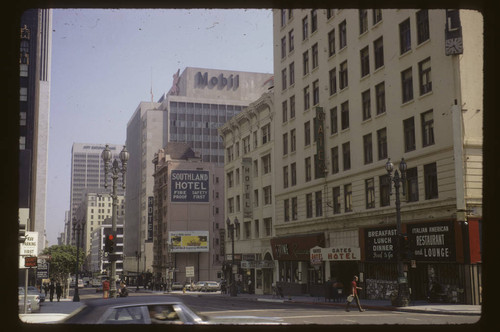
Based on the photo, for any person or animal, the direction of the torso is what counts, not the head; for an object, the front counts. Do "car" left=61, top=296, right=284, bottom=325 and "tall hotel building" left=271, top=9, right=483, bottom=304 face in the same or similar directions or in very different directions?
very different directions

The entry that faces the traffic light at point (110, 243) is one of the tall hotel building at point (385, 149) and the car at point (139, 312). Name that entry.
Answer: the tall hotel building

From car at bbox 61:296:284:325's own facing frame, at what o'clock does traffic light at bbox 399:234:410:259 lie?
The traffic light is roughly at 10 o'clock from the car.

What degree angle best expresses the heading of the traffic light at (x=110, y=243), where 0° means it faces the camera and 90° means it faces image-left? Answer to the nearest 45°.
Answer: approximately 0°

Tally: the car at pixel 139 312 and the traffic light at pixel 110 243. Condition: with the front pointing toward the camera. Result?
1

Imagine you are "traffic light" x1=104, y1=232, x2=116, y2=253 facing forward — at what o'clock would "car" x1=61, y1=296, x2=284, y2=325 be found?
The car is roughly at 12 o'clock from the traffic light.

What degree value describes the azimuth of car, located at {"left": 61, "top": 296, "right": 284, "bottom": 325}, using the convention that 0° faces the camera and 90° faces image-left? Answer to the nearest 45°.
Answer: approximately 270°

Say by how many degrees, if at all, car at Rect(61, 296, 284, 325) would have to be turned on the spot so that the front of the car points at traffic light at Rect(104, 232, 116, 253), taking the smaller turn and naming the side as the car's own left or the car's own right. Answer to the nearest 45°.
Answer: approximately 90° to the car's own left

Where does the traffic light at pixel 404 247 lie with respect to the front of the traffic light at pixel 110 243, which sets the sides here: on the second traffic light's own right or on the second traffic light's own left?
on the second traffic light's own left

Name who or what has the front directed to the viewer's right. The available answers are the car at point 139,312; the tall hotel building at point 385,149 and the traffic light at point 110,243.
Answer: the car
